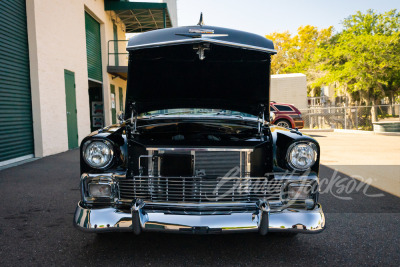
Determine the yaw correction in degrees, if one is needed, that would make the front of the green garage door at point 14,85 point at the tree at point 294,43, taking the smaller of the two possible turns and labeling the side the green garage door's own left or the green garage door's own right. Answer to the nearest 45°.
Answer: approximately 90° to the green garage door's own left

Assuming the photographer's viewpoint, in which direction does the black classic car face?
facing the viewer

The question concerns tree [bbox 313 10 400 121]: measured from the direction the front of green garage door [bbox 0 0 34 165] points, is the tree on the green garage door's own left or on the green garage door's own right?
on the green garage door's own left

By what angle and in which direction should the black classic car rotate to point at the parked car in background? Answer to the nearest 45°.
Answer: approximately 180°

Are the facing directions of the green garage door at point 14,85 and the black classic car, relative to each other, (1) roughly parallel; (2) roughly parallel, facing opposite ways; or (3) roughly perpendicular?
roughly perpendicular

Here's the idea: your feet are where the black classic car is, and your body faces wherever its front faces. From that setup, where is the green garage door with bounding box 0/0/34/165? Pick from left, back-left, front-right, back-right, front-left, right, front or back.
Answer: back-right

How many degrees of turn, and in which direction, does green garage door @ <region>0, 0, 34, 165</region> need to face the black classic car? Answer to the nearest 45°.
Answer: approximately 45° to its right

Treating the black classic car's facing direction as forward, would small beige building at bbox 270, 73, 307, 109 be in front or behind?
behind

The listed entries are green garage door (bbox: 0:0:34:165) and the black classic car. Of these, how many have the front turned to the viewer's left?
0

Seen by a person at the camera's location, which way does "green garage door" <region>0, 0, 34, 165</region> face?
facing the viewer and to the right of the viewer
